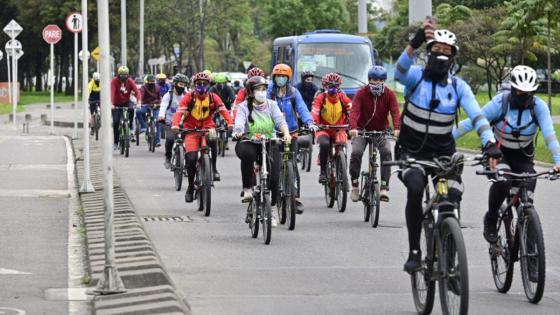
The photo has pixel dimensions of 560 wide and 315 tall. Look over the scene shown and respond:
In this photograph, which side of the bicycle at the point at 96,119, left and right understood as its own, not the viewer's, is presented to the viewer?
front

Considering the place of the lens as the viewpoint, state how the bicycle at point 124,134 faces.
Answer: facing the viewer

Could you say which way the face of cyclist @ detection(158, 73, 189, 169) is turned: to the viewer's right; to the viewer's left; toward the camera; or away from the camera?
toward the camera

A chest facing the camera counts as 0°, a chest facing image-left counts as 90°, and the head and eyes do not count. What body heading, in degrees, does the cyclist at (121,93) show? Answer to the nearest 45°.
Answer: approximately 0°

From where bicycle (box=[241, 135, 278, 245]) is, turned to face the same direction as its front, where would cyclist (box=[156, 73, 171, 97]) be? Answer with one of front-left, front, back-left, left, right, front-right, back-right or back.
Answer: back

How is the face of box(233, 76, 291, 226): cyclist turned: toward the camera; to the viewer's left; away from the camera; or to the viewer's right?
toward the camera

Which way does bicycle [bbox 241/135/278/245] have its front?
toward the camera

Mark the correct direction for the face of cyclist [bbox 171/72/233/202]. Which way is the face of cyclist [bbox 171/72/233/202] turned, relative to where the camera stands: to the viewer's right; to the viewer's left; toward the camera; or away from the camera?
toward the camera

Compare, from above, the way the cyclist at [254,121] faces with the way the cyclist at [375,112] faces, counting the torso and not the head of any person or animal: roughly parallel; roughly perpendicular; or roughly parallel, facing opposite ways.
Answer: roughly parallel

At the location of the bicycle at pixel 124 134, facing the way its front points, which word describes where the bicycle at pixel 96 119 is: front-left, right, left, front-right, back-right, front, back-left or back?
back

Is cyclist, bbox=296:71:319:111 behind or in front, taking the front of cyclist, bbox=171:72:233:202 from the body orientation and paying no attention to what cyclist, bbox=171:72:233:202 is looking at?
behind

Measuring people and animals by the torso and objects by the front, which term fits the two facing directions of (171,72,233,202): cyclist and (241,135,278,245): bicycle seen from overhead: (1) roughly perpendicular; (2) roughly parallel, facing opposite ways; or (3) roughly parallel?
roughly parallel

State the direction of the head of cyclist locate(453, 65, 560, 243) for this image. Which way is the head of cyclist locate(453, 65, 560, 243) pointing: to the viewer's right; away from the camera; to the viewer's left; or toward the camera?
toward the camera

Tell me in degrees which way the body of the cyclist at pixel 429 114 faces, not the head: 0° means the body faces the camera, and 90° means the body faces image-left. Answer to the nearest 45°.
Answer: approximately 0°

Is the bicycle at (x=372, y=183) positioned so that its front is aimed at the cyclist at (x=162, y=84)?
no
